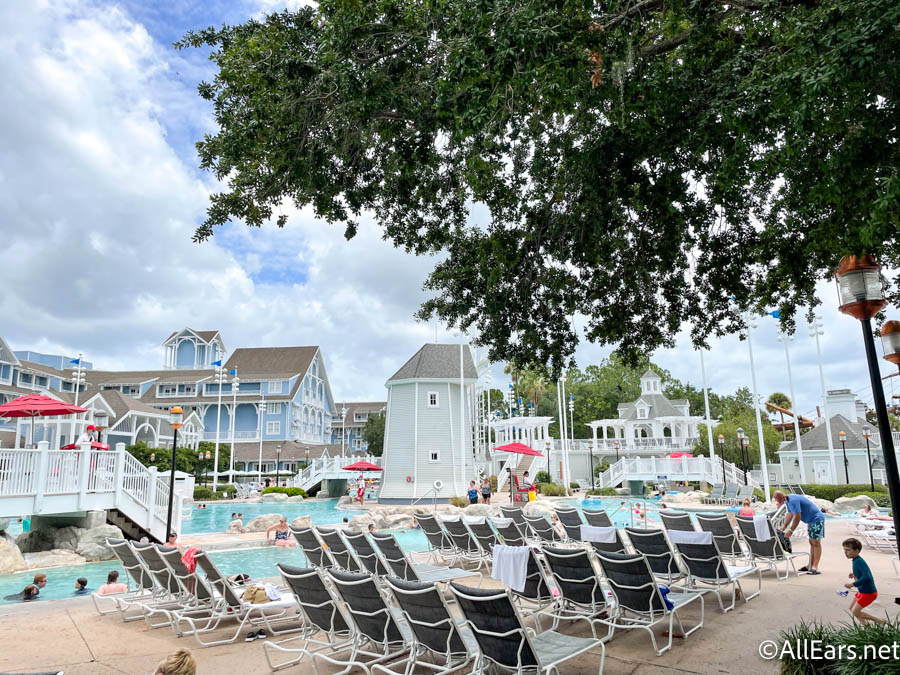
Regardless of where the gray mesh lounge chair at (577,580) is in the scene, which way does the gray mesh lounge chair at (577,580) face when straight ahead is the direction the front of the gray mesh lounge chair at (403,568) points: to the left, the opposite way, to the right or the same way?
the same way

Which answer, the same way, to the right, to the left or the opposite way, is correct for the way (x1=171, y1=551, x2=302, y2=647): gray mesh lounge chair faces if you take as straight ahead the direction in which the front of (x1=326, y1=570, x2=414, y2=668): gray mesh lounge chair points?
the same way

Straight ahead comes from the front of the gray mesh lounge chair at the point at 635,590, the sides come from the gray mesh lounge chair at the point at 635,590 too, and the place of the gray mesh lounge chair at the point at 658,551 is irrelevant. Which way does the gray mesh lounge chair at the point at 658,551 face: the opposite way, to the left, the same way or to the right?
the same way

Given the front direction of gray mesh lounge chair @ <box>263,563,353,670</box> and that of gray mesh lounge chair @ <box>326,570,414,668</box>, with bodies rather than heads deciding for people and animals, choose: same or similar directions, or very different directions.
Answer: same or similar directions

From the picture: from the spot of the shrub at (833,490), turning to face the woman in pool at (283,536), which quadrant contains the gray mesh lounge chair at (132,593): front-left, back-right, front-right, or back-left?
front-left
